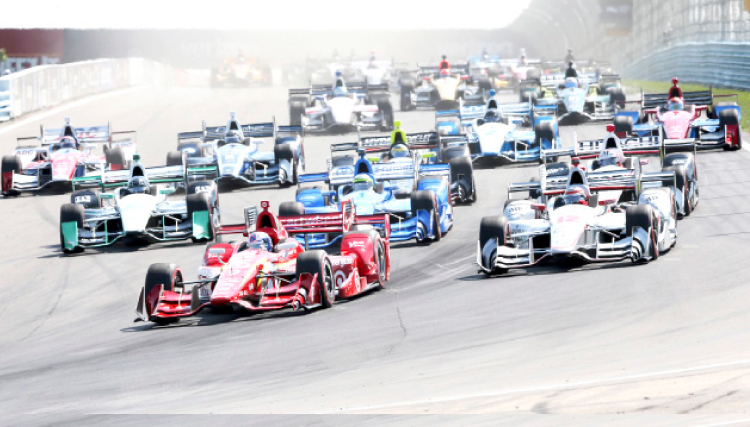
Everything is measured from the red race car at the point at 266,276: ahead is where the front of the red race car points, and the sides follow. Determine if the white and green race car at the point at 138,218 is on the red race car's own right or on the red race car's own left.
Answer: on the red race car's own right

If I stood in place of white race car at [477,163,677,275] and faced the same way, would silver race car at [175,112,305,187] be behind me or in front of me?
behind

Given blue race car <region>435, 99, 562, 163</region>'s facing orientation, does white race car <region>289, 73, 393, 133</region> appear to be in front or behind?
behind

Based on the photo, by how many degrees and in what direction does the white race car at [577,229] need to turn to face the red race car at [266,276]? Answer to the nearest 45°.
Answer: approximately 45° to its right

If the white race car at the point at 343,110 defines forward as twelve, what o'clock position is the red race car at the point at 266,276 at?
The red race car is roughly at 12 o'clock from the white race car.

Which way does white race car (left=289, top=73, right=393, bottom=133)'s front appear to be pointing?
toward the camera

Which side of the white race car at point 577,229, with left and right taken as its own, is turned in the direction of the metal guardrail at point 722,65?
back

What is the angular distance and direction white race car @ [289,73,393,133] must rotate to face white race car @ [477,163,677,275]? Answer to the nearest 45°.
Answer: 0° — it already faces it

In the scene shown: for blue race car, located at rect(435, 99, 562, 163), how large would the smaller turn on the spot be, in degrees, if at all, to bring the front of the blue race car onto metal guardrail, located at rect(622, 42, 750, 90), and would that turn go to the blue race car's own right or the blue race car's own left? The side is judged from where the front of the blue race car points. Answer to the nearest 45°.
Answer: approximately 135° to the blue race car's own left

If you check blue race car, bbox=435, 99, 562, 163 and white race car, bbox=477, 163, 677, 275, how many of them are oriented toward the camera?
2

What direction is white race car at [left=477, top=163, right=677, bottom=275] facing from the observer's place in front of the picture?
facing the viewer
